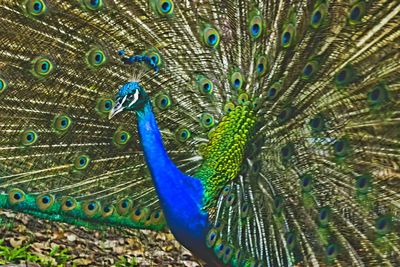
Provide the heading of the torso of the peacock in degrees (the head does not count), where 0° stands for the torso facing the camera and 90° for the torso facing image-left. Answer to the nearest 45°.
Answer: approximately 45°
